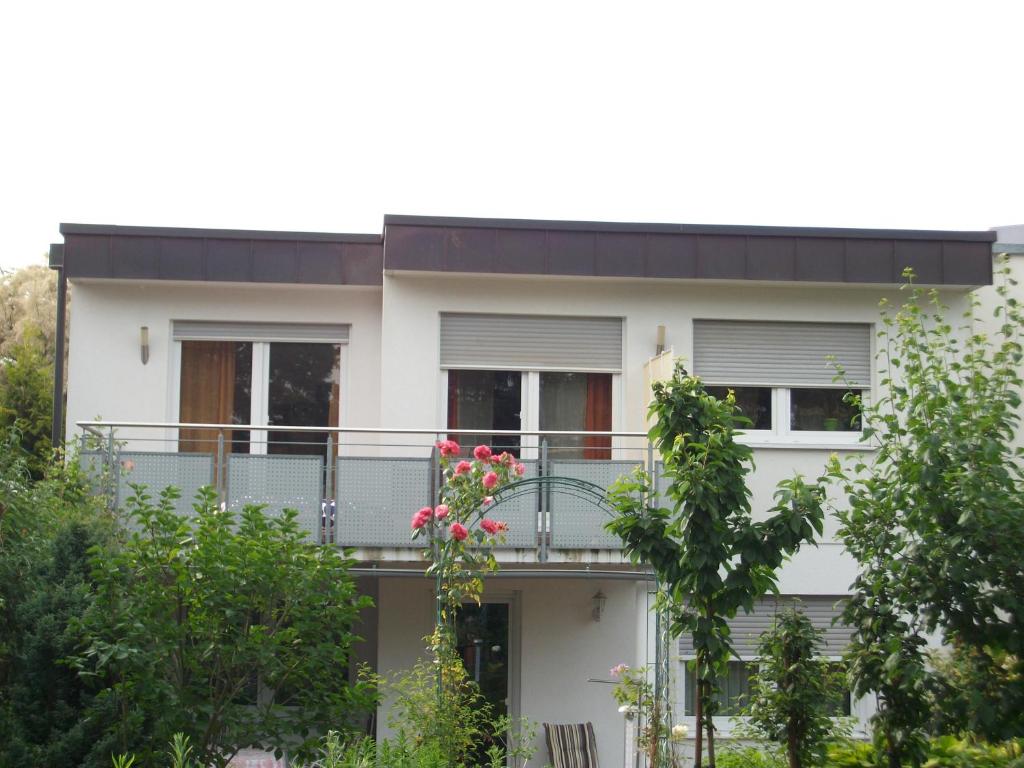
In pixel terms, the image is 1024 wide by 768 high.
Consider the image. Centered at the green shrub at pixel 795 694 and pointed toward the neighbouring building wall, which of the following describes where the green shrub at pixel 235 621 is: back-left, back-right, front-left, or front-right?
back-left

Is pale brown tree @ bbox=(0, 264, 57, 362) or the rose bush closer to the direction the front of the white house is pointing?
the rose bush

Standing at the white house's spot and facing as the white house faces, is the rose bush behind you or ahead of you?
ahead

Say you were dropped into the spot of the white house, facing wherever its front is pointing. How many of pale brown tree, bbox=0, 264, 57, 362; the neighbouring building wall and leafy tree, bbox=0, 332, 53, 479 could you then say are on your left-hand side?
1

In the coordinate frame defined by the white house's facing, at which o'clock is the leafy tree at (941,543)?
The leafy tree is roughly at 11 o'clock from the white house.

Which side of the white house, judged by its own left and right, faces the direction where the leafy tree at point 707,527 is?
front

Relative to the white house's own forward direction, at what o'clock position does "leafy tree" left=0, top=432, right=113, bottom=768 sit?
The leafy tree is roughly at 1 o'clock from the white house.

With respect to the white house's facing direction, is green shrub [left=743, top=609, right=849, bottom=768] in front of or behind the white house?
in front

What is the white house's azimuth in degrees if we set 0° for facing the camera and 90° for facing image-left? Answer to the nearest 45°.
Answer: approximately 0°

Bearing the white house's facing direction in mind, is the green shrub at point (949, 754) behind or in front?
in front

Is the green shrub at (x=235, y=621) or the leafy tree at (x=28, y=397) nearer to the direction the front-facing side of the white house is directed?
the green shrub

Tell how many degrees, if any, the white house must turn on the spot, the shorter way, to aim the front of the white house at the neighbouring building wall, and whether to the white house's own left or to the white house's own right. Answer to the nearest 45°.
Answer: approximately 90° to the white house's own left

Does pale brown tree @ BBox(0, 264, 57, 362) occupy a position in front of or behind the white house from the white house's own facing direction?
behind
